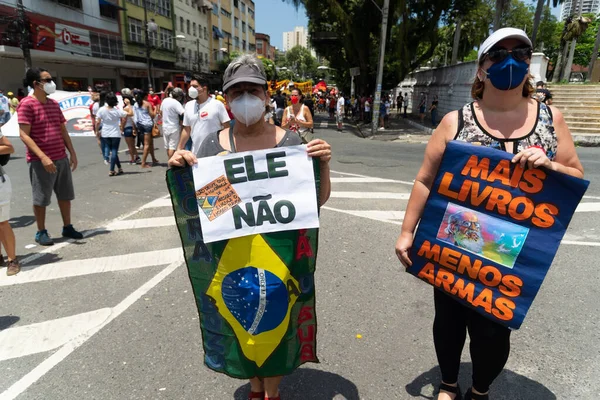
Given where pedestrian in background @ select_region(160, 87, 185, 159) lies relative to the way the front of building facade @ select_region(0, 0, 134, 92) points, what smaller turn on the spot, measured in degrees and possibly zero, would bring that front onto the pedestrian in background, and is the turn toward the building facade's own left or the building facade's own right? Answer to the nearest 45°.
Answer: approximately 45° to the building facade's own right

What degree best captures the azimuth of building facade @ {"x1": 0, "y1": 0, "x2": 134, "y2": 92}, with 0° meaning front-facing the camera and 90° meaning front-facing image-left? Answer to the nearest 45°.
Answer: approximately 315°

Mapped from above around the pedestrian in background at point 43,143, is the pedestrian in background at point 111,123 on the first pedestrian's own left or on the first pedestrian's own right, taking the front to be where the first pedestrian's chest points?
on the first pedestrian's own left

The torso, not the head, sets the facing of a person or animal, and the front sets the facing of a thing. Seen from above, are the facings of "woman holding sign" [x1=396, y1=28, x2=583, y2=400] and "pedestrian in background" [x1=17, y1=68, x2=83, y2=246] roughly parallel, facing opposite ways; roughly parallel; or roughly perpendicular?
roughly perpendicular

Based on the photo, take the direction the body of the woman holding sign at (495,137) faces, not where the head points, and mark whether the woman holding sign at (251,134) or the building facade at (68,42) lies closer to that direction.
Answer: the woman holding sign

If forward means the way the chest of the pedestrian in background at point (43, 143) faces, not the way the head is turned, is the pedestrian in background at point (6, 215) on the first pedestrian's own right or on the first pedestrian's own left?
on the first pedestrian's own right

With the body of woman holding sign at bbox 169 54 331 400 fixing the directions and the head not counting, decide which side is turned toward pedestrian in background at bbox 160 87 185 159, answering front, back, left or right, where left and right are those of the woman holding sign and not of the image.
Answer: back

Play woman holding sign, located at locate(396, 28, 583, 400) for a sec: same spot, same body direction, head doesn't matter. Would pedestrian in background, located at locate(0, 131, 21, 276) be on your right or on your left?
on your right

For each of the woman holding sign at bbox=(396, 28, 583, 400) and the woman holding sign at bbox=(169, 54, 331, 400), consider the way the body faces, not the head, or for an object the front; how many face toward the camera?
2

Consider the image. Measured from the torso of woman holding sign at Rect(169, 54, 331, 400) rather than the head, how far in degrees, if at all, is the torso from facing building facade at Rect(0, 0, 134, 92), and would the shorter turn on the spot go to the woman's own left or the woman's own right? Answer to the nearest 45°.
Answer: approximately 135° to the woman's own right

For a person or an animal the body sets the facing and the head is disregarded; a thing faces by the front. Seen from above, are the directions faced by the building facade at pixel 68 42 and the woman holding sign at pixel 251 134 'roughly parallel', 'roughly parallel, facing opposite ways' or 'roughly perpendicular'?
roughly perpendicular

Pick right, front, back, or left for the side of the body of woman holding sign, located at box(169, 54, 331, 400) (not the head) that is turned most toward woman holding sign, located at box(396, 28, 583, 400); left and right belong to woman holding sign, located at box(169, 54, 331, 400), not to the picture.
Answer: left
